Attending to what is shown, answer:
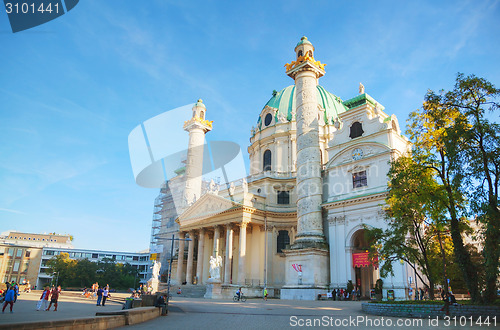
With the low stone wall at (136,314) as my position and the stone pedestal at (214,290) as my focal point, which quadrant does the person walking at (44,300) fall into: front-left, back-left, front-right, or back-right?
front-left

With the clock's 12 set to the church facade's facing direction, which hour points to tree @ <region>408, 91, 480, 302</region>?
The tree is roughly at 10 o'clock from the church facade.

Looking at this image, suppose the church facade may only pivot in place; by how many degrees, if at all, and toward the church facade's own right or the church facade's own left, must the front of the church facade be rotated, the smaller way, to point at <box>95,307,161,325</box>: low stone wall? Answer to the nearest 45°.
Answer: approximately 45° to the church facade's own left

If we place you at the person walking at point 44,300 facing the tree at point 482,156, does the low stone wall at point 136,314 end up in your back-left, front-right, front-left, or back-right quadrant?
front-right

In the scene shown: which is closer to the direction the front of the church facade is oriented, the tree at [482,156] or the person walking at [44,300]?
the person walking

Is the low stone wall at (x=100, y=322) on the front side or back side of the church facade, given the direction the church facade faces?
on the front side

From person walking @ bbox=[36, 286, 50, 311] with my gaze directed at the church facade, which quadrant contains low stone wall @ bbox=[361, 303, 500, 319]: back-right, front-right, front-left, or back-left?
front-right

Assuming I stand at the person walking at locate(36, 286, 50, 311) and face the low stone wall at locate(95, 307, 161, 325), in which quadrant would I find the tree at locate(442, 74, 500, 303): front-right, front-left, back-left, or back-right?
front-left

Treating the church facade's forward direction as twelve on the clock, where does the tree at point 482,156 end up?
The tree is roughly at 10 o'clock from the church facade.

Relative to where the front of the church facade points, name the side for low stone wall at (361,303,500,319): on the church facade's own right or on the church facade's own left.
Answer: on the church facade's own left

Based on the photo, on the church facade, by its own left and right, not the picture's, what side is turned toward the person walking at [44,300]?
front

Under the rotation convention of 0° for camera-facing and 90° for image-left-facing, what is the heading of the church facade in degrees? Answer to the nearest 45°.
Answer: approximately 45°
